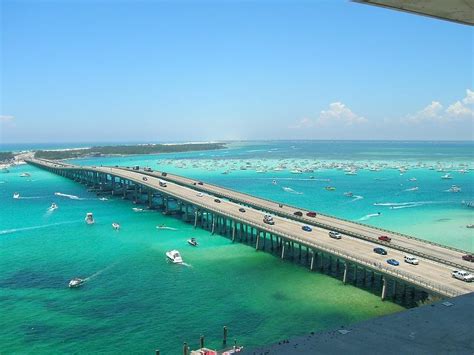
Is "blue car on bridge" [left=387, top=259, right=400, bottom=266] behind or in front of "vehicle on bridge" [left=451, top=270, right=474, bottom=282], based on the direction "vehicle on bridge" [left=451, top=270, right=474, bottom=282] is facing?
behind

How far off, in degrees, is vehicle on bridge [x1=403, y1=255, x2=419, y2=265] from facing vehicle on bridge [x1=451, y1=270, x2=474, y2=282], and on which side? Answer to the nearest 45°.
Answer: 0° — it already faces it

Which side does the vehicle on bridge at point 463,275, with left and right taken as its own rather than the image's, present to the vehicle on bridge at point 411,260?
back

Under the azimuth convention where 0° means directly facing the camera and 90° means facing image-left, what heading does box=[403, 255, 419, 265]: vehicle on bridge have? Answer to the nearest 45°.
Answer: approximately 315°

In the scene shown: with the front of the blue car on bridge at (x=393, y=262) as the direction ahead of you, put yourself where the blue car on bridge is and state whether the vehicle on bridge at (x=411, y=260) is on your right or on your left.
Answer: on your left
